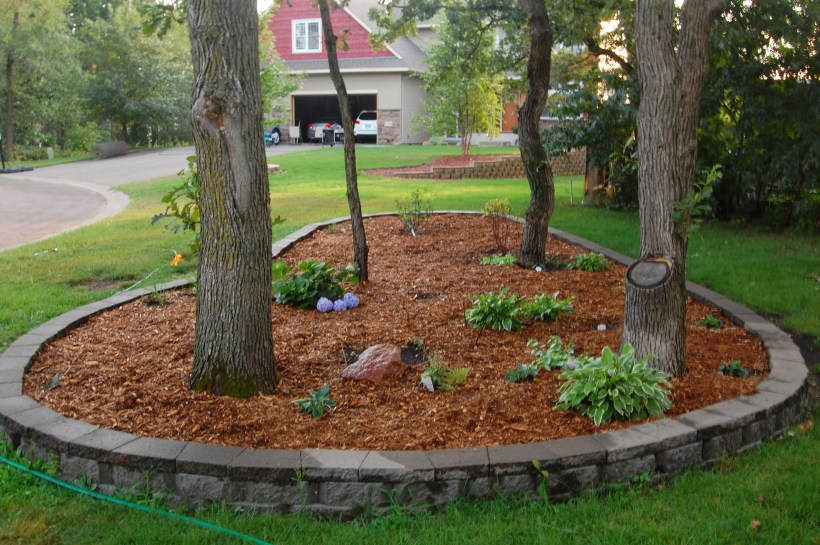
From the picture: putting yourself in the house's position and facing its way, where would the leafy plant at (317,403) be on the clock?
The leafy plant is roughly at 12 o'clock from the house.

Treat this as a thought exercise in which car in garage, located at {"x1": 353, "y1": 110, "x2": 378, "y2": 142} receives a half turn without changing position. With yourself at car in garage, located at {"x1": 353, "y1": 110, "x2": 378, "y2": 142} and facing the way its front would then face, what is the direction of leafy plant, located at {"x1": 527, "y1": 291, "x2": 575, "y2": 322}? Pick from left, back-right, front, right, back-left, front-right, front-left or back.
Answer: front

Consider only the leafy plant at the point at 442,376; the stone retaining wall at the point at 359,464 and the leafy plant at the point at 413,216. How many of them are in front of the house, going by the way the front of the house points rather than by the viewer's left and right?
3

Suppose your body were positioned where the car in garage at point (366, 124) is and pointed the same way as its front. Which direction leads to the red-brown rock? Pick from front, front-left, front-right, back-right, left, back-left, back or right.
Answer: back

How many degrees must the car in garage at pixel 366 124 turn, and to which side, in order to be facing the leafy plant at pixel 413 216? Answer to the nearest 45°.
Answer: approximately 180°

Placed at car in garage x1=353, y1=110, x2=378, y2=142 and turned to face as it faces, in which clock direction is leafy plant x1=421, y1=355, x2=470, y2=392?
The leafy plant is roughly at 6 o'clock from the car in garage.

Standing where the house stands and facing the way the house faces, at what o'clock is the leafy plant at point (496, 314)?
The leafy plant is roughly at 12 o'clock from the house.

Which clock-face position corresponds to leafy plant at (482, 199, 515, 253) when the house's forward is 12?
The leafy plant is roughly at 12 o'clock from the house.

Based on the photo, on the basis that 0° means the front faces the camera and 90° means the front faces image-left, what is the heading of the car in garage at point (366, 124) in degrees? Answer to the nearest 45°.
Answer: approximately 180°

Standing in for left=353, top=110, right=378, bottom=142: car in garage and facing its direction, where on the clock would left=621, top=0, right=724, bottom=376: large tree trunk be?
The large tree trunk is roughly at 6 o'clock from the car in garage.

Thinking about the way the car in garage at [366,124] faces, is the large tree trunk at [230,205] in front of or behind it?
behind

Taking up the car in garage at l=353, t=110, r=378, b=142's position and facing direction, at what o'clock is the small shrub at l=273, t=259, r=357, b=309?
The small shrub is roughly at 6 o'clock from the car in garage.

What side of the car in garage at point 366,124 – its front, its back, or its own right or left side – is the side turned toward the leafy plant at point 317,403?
back

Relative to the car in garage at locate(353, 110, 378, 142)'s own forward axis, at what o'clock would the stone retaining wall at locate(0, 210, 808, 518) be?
The stone retaining wall is roughly at 6 o'clock from the car in garage.
